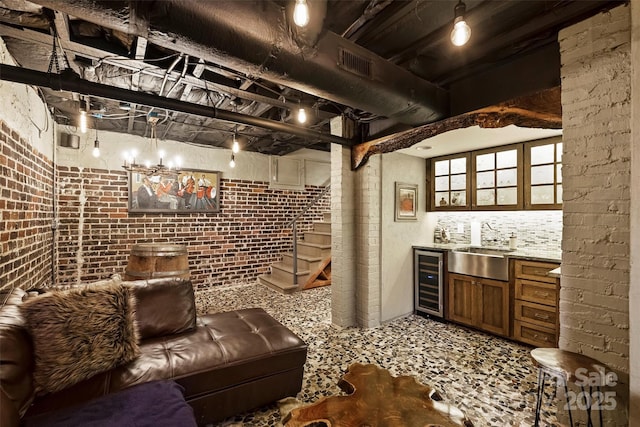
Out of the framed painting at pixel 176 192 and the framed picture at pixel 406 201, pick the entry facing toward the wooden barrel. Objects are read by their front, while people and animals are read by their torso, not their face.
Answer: the framed painting

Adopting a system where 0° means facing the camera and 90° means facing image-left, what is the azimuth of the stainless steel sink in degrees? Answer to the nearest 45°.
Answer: approximately 45°

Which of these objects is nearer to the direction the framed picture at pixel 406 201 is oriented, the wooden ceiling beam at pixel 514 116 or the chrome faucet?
the wooden ceiling beam

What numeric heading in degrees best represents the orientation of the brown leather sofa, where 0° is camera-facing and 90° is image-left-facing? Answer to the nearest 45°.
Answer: approximately 315°

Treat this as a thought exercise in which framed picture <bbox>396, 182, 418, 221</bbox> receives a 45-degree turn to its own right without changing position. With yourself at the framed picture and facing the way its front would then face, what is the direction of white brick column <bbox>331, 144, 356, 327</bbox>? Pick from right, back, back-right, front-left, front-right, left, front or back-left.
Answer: front-right

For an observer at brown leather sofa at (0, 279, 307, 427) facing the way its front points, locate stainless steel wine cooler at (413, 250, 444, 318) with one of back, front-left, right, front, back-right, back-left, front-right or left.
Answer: front-left

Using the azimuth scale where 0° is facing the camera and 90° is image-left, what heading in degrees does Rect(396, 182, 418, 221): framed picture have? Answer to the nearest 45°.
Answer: approximately 315°

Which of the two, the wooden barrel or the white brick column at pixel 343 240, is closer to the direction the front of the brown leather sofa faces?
the white brick column

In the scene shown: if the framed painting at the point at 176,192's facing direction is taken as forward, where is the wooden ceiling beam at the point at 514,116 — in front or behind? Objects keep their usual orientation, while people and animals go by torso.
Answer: in front
